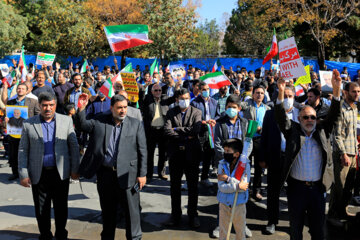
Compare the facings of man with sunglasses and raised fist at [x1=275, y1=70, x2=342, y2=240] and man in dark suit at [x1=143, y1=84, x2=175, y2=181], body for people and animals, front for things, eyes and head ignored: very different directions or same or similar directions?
same or similar directions

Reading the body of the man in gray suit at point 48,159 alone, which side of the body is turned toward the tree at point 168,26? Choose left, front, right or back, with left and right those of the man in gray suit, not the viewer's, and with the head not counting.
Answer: back

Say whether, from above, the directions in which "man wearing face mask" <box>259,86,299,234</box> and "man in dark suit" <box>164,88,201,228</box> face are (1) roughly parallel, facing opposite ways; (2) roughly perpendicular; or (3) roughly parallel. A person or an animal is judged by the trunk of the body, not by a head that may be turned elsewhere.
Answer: roughly parallel

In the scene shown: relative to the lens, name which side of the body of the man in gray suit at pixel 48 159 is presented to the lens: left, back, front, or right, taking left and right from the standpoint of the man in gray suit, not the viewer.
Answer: front

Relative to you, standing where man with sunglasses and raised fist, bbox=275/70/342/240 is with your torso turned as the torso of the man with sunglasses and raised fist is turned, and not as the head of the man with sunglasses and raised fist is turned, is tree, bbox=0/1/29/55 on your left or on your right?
on your right

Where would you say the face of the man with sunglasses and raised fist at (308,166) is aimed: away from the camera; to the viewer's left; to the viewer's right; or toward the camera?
toward the camera

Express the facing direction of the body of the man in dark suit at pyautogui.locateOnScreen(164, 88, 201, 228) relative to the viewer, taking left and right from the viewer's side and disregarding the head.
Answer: facing the viewer

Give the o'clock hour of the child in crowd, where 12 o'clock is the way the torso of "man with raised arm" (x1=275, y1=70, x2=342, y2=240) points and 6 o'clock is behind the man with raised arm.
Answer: The child in crowd is roughly at 3 o'clock from the man with raised arm.

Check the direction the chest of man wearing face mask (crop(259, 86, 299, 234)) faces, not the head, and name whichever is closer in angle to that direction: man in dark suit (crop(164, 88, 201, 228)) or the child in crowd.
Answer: the child in crowd

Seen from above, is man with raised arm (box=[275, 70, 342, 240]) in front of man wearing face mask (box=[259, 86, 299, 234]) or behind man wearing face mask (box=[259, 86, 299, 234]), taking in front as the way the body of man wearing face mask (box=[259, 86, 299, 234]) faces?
in front

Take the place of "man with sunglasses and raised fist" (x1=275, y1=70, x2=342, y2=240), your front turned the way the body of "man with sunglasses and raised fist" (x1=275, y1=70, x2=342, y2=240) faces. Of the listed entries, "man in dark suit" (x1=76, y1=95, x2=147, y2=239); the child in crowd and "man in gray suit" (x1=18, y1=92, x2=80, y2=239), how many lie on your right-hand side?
3

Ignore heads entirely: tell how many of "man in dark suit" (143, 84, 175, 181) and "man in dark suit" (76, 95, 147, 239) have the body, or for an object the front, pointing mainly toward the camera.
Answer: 2

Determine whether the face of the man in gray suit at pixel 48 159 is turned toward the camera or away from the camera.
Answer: toward the camera

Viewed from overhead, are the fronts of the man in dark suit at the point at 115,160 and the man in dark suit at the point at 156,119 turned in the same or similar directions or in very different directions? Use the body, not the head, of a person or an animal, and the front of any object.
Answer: same or similar directions

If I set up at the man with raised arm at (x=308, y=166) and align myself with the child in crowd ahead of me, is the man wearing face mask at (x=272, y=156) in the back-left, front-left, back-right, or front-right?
front-right

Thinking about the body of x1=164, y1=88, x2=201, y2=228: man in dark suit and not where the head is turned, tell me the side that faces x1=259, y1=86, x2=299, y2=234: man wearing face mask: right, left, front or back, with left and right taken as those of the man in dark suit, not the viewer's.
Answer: left

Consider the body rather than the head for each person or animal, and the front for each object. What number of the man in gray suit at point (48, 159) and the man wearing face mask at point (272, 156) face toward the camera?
2

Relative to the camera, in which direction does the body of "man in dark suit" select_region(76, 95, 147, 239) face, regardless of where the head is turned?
toward the camera
